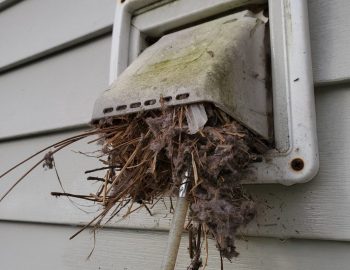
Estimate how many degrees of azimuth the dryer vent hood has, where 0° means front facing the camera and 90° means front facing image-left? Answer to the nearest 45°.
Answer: approximately 45°
